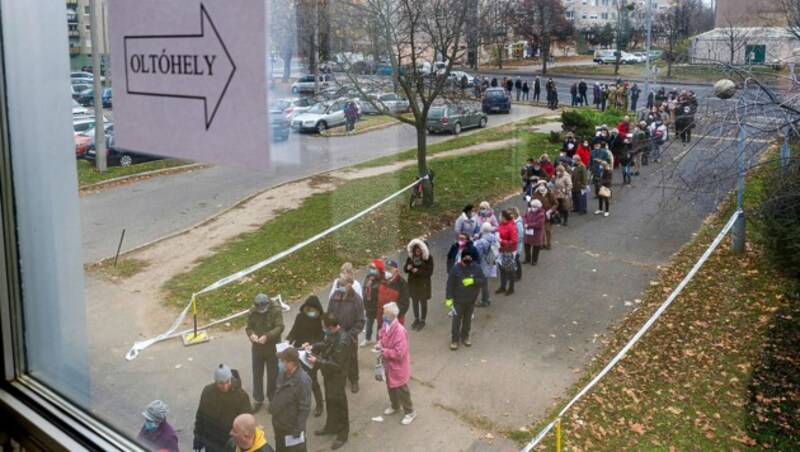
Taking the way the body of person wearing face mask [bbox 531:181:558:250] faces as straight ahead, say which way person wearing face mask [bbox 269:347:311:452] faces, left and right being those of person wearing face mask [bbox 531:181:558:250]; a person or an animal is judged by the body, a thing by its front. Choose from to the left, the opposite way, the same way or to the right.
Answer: the same way

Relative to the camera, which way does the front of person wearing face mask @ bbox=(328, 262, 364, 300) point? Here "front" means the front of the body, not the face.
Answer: toward the camera

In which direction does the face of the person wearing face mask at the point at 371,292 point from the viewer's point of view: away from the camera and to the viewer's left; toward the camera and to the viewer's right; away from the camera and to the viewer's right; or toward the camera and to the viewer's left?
toward the camera and to the viewer's left

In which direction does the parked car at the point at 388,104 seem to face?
to the viewer's left

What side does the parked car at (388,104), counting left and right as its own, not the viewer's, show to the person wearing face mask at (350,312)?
left

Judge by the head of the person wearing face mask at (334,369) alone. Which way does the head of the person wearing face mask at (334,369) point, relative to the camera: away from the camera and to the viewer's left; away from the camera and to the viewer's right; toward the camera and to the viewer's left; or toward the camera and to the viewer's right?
toward the camera and to the viewer's left

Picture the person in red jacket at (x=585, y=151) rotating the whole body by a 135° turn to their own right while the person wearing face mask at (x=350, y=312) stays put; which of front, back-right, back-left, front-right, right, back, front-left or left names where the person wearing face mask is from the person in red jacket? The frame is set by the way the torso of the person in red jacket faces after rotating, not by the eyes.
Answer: back-left

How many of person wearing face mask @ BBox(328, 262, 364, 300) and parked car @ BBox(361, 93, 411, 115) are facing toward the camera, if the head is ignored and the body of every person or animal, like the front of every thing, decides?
1

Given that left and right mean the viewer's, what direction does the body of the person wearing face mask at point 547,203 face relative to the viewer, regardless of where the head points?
facing the viewer and to the left of the viewer

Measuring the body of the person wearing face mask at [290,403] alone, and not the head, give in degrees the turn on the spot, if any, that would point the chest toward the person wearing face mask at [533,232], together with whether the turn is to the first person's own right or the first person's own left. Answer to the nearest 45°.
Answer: approximately 180°

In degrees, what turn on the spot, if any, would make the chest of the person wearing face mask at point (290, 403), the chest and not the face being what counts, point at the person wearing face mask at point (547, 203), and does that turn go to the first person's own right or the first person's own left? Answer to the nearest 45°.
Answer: approximately 180°
